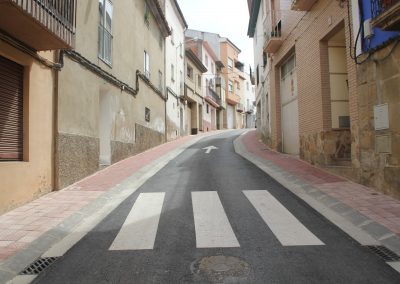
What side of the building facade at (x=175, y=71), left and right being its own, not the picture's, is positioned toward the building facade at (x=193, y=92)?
left

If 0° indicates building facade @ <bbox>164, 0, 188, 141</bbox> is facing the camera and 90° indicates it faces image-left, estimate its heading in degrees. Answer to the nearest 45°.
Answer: approximately 270°

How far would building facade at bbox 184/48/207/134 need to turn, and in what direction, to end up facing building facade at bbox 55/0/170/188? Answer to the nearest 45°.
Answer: approximately 45° to its right

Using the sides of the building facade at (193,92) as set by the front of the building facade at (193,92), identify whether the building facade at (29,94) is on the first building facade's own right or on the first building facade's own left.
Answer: on the first building facade's own right

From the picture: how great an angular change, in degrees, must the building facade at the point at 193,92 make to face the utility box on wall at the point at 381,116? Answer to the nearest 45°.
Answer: approximately 45° to its right

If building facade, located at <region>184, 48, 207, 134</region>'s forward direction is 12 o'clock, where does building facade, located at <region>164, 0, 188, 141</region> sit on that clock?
building facade, located at <region>164, 0, 188, 141</region> is roughly at 2 o'clock from building facade, located at <region>184, 48, 207, 134</region>.

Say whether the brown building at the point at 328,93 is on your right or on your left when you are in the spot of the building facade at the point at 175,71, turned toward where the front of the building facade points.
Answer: on your right

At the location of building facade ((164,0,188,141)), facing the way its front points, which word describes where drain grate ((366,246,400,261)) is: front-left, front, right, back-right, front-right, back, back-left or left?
right

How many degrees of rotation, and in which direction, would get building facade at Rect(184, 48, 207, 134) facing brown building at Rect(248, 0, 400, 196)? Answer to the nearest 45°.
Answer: approximately 45° to its right

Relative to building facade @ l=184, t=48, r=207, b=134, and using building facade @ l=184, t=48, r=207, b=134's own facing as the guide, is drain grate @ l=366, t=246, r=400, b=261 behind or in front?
in front

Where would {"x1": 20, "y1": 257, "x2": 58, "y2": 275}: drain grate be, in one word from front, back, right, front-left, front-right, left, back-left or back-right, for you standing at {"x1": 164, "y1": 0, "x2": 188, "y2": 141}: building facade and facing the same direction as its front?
right

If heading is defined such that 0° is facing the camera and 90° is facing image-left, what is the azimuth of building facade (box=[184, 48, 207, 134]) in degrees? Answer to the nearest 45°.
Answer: approximately 315°

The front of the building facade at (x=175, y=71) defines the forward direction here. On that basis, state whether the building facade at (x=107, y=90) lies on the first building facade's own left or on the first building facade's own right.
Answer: on the first building facade's own right
